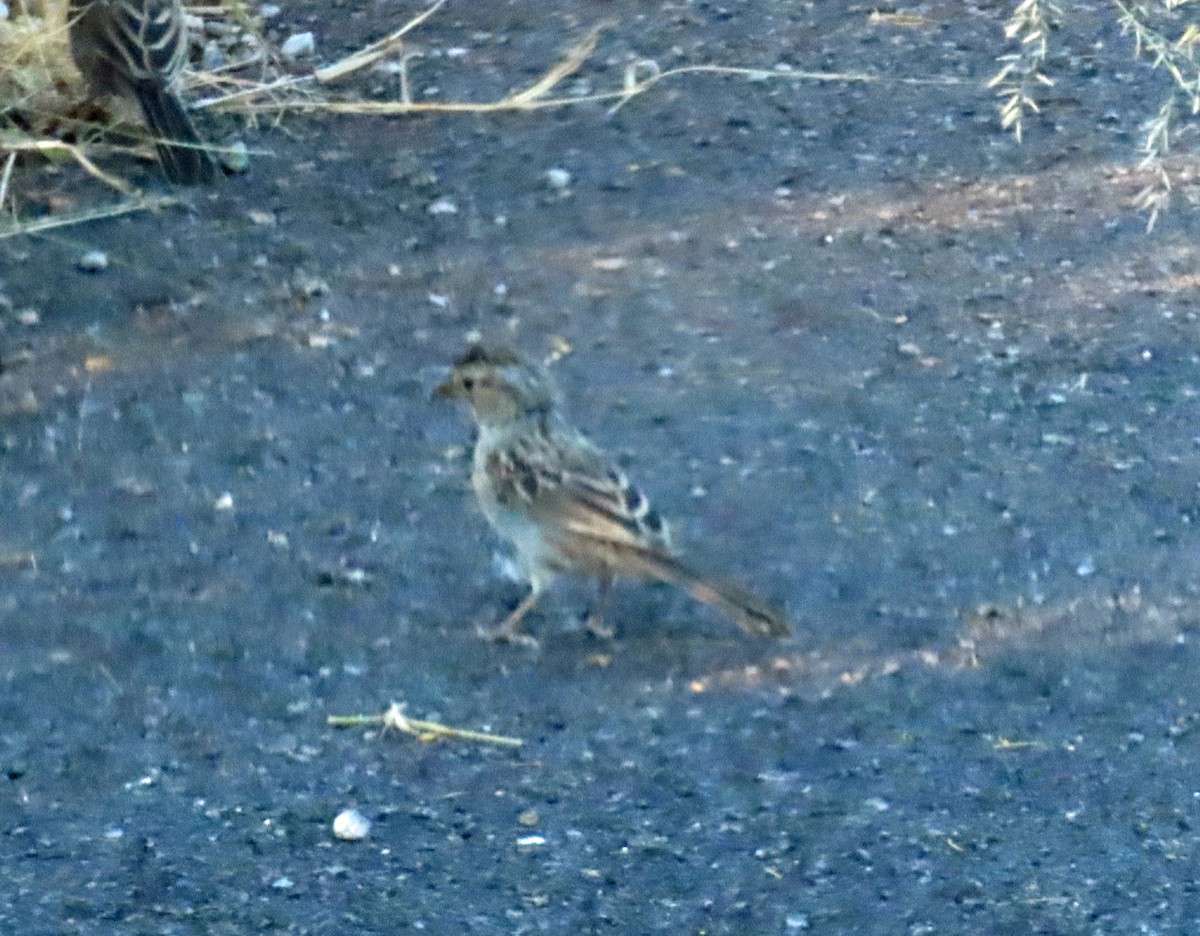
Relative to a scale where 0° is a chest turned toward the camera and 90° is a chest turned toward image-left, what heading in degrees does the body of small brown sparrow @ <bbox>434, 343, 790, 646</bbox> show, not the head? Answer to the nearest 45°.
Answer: approximately 90°

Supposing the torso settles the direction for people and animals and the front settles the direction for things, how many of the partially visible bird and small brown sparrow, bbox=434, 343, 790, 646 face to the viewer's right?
0

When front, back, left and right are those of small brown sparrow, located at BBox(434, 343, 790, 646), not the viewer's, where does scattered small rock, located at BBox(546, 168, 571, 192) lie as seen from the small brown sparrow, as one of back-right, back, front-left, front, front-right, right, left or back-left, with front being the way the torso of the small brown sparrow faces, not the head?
right

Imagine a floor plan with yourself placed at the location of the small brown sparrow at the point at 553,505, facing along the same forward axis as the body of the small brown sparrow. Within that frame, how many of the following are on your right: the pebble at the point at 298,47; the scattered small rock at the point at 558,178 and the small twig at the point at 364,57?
3

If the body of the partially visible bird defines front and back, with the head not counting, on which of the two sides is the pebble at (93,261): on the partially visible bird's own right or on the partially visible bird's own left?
on the partially visible bird's own left

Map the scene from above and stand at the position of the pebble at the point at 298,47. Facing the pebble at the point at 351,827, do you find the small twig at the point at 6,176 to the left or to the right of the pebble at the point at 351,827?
right

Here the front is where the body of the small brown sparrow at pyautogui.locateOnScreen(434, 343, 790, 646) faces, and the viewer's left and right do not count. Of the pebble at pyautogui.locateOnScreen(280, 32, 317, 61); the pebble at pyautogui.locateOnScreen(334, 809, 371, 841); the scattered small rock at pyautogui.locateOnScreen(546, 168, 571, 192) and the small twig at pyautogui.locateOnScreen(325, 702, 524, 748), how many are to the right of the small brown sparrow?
2

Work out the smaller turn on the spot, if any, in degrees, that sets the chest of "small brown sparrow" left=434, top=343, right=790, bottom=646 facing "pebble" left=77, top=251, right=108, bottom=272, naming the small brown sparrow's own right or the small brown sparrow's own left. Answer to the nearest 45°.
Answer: approximately 45° to the small brown sparrow's own right

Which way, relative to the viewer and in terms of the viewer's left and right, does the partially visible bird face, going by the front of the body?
facing away from the viewer and to the left of the viewer

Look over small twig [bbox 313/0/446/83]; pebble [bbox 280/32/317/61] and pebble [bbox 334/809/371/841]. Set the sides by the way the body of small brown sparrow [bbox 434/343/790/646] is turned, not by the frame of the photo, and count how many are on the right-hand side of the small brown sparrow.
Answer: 2

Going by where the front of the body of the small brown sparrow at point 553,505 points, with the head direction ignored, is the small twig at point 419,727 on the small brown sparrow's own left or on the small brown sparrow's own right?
on the small brown sparrow's own left

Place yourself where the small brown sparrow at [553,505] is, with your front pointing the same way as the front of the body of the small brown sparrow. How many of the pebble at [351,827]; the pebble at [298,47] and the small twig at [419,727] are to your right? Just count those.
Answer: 1
